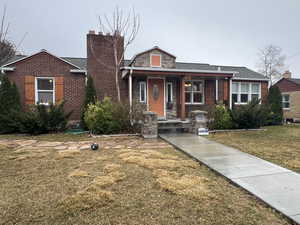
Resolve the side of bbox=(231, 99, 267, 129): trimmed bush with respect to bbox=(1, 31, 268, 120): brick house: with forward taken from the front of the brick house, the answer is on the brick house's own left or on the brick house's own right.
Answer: on the brick house's own left

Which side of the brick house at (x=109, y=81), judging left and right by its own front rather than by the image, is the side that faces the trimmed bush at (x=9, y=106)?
right

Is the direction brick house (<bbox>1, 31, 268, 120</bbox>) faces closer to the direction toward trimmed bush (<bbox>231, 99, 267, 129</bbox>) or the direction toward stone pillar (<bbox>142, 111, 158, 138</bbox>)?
the stone pillar

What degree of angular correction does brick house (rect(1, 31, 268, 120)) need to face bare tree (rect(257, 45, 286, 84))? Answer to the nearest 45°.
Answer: approximately 135° to its left

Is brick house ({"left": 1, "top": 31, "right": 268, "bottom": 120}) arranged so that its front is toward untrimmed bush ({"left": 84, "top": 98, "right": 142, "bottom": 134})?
yes

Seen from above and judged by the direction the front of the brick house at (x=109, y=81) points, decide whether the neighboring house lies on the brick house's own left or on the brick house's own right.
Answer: on the brick house's own left

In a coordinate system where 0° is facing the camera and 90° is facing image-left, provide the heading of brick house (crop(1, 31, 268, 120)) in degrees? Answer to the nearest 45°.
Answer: approximately 0°

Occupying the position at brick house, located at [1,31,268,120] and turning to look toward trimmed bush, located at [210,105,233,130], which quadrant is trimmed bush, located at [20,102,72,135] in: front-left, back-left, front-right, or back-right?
back-right

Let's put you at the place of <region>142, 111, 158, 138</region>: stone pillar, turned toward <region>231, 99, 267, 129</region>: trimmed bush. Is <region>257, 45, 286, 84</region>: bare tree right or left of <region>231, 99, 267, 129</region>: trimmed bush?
left

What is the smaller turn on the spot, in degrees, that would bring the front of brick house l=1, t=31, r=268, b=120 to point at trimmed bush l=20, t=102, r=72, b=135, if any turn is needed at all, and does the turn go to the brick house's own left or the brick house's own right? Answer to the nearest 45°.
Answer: approximately 45° to the brick house's own right

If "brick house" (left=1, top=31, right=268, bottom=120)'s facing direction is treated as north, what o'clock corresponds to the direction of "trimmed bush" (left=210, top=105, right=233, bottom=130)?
The trimmed bush is roughly at 10 o'clock from the brick house.

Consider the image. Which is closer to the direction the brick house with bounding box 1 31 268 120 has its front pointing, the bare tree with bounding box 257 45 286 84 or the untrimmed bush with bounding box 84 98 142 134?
the untrimmed bush
